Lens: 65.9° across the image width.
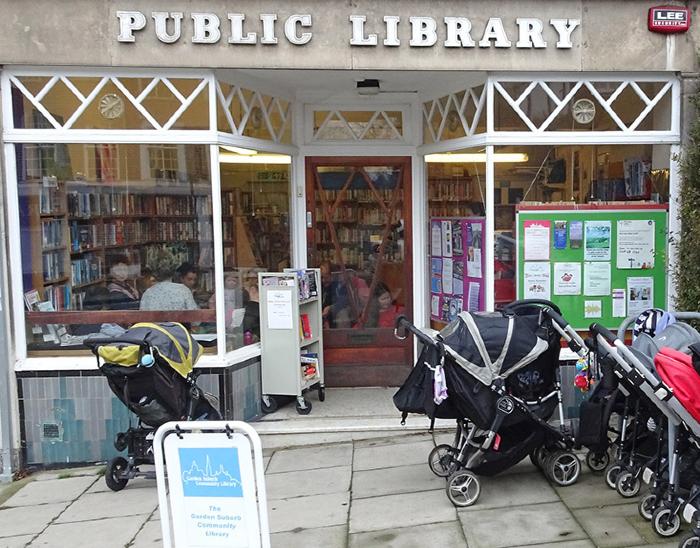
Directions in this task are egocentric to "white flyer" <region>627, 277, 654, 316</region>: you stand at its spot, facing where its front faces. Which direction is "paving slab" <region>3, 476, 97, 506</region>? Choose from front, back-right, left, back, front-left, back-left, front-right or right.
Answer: front-right

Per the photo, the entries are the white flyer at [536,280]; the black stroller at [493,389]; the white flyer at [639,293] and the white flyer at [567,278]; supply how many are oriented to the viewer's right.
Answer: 1

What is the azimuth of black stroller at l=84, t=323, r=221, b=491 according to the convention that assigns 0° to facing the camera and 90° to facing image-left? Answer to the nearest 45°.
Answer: approximately 225°

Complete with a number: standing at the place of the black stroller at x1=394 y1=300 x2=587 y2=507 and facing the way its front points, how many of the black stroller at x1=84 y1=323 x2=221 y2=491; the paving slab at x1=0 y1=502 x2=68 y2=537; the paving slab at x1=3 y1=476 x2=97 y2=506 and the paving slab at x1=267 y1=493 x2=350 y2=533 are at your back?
4

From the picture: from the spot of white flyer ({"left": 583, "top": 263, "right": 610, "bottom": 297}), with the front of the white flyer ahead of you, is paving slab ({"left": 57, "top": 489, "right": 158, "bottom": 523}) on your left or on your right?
on your right

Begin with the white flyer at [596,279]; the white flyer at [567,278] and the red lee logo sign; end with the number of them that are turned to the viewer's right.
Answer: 0

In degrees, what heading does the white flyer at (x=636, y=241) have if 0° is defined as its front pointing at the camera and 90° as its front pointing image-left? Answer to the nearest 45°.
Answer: approximately 0°

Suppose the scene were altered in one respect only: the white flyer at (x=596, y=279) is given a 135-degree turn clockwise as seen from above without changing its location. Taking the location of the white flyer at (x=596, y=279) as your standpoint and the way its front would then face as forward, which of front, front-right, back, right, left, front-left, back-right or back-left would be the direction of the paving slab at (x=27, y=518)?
left

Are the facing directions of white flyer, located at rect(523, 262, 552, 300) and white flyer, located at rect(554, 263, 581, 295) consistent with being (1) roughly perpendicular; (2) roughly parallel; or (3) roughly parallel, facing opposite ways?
roughly parallel

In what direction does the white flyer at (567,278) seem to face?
toward the camera

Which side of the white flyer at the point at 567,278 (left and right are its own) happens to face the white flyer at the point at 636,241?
left
